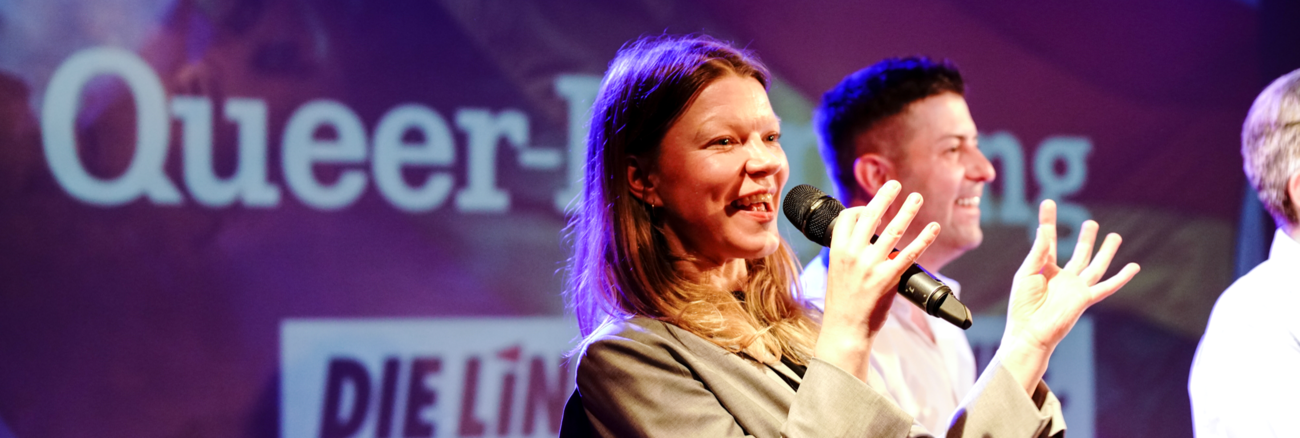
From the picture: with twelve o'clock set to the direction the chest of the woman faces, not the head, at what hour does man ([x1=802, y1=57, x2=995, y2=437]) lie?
The man is roughly at 8 o'clock from the woman.

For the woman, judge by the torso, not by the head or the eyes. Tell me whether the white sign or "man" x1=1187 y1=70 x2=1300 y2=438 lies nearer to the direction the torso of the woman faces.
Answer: the man

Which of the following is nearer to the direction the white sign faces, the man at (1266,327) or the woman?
the woman

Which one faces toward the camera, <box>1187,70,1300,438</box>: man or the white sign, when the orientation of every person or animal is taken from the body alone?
the white sign

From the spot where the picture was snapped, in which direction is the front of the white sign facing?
facing the viewer

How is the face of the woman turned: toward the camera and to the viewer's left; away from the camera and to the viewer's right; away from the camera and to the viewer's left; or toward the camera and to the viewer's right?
toward the camera and to the viewer's right

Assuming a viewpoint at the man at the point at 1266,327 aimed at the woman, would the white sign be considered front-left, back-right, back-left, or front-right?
front-right

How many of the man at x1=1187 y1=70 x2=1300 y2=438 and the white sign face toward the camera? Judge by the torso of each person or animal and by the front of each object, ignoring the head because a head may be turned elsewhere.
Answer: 1

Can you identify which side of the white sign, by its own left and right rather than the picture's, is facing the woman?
front

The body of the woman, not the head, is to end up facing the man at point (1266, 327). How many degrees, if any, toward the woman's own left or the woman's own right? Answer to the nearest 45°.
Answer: approximately 90° to the woman's own left
